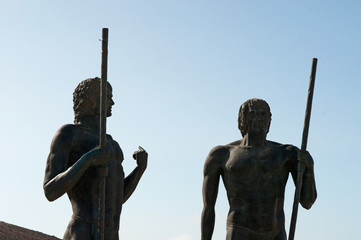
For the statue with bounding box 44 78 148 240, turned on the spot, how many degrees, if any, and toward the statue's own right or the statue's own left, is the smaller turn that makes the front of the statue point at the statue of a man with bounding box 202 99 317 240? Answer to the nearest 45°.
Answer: approximately 45° to the statue's own left

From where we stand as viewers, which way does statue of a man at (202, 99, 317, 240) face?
facing the viewer

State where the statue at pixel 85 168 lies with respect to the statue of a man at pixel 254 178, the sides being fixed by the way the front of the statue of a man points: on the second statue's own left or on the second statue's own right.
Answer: on the second statue's own right

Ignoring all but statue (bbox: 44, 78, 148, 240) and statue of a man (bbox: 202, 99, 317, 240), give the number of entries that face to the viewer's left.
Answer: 0

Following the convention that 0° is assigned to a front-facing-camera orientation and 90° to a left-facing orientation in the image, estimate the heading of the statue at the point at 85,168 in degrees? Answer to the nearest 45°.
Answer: approximately 315°
